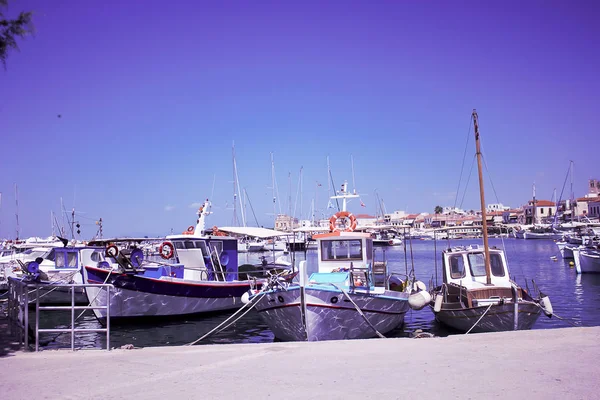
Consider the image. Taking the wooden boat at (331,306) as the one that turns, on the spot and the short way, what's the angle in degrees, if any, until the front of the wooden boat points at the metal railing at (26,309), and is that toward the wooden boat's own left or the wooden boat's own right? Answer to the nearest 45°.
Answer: approximately 45° to the wooden boat's own right

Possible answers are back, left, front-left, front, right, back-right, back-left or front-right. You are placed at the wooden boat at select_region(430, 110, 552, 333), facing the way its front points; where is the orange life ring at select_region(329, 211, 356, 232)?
back-right

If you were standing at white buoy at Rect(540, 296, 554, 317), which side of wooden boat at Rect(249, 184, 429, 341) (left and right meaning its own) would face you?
left

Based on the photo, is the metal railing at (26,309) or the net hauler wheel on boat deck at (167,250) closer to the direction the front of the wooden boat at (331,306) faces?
the metal railing

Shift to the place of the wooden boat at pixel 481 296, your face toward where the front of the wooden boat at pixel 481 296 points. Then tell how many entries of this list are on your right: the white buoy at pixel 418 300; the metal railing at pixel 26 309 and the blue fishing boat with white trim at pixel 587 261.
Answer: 2

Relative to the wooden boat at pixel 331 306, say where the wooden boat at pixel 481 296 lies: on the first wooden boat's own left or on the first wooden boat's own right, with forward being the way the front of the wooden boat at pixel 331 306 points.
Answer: on the first wooden boat's own left

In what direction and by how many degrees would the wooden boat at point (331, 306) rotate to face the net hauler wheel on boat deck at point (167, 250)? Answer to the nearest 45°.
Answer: approximately 135° to its right

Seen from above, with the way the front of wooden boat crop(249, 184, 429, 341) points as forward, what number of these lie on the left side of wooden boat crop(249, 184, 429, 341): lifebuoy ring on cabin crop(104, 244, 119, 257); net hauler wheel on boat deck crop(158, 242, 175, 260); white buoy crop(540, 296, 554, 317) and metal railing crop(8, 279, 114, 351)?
1

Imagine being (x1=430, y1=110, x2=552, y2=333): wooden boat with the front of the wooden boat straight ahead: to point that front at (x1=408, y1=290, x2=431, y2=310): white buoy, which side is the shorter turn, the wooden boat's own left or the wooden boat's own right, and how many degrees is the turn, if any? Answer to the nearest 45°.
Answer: approximately 90° to the wooden boat's own right

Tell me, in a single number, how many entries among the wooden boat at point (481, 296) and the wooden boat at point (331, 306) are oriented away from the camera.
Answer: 0

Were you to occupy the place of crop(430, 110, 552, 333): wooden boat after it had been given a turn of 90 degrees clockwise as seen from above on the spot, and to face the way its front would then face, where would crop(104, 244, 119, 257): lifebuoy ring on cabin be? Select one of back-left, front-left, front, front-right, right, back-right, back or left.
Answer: front-right
